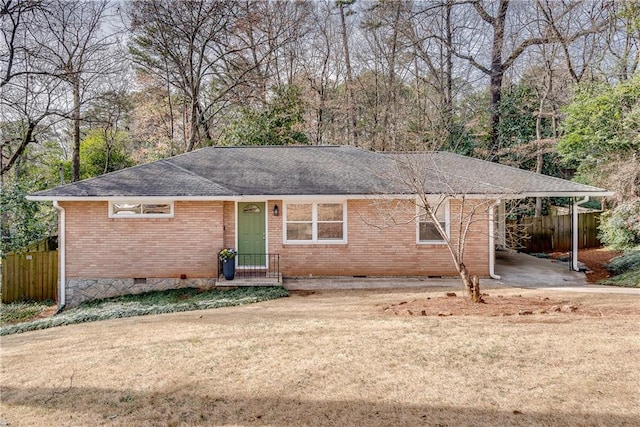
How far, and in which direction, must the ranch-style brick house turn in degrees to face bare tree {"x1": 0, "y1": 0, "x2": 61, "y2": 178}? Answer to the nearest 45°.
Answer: approximately 90° to its right

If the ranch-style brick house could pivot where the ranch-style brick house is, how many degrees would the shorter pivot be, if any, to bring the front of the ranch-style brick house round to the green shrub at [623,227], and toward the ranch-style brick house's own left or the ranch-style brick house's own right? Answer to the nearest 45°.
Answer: approximately 90° to the ranch-style brick house's own left

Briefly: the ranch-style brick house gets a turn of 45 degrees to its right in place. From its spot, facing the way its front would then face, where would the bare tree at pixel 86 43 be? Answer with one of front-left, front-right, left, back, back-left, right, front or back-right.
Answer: right

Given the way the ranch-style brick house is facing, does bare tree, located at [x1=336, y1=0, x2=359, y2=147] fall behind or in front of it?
behind

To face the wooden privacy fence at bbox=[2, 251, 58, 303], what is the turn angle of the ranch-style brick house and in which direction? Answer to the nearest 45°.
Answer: approximately 90° to its right

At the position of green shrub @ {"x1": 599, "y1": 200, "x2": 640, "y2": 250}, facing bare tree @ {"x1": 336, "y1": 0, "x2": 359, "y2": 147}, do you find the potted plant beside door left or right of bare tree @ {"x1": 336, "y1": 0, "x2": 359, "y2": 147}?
left

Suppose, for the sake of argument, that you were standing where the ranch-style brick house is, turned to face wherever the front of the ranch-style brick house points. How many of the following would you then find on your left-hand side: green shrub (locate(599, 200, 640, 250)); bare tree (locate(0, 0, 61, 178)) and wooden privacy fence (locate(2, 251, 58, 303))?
1

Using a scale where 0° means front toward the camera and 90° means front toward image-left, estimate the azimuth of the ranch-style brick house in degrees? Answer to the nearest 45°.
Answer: approximately 0°
